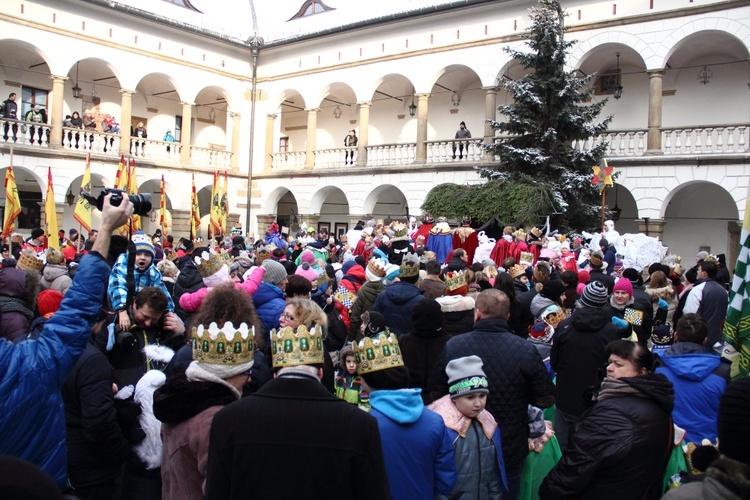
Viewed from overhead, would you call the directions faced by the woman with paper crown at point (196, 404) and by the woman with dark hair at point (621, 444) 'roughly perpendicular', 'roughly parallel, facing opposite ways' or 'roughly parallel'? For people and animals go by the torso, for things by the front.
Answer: roughly perpendicular

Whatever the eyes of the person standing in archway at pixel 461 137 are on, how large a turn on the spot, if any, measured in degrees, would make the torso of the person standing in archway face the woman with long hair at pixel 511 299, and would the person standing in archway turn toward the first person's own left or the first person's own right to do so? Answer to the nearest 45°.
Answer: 0° — they already face them

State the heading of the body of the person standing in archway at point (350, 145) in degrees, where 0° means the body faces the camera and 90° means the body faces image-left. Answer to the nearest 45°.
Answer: approximately 0°

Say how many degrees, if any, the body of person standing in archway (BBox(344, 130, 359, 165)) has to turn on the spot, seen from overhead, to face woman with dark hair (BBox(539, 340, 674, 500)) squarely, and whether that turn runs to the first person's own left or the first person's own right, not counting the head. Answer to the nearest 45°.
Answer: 0° — they already face them

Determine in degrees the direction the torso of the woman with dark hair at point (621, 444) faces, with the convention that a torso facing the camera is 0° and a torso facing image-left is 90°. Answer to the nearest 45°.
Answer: approximately 90°

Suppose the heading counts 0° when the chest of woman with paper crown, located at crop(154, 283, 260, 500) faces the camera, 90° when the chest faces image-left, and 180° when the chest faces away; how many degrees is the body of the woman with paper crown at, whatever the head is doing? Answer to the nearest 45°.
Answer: approximately 225°

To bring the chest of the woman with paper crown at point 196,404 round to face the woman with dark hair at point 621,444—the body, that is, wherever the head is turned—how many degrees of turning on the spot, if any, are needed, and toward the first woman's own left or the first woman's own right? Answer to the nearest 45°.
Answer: approximately 45° to the first woman's own right

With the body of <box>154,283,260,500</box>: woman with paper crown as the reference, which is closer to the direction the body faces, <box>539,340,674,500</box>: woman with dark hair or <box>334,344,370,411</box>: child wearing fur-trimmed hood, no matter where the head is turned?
the child wearing fur-trimmed hood

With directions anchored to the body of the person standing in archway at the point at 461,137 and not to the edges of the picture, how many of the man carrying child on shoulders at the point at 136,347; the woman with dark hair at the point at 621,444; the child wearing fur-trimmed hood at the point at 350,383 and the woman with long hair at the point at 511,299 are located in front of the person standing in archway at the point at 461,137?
4
